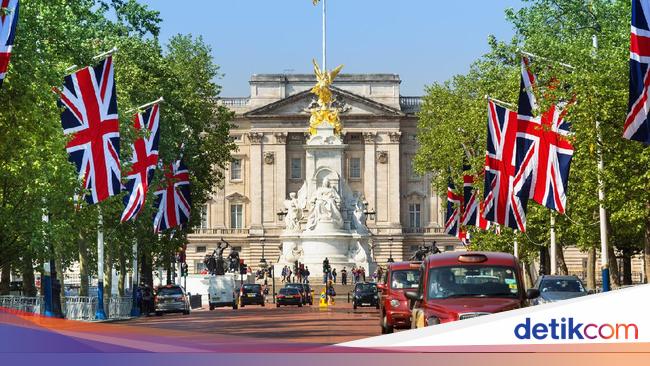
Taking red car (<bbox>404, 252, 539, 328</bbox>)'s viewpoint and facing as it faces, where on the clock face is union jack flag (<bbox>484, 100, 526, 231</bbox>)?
The union jack flag is roughly at 6 o'clock from the red car.

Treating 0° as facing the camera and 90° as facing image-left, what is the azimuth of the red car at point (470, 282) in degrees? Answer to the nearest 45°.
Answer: approximately 0°

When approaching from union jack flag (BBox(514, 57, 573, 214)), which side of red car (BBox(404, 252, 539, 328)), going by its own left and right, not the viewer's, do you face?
back

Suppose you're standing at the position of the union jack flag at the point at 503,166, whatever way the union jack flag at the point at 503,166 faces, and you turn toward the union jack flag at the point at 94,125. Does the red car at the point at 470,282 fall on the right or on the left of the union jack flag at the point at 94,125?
left
